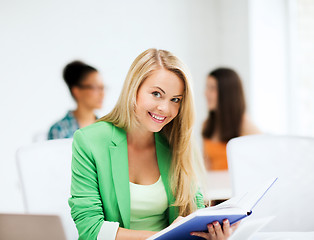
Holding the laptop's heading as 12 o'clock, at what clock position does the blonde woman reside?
The blonde woman is roughly at 1 o'clock from the laptop.

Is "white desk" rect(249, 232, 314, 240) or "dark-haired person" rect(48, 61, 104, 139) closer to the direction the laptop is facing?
the dark-haired person

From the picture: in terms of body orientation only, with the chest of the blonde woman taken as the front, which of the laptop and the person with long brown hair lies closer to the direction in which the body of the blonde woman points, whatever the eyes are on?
the laptop

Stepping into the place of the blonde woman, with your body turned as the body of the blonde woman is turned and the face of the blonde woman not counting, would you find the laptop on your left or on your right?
on your right

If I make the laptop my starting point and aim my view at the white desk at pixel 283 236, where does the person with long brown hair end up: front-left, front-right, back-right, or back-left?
front-left

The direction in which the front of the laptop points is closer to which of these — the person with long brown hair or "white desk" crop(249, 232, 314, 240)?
the person with long brown hair

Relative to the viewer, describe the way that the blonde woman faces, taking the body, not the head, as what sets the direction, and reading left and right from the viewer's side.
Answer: facing the viewer and to the right of the viewer

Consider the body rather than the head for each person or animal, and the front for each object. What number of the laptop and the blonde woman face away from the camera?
1

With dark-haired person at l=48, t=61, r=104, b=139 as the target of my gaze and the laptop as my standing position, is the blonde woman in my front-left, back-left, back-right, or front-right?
front-right

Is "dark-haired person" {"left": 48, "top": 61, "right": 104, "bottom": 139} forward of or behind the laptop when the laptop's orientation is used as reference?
forward

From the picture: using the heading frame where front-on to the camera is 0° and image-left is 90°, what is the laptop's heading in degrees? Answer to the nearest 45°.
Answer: approximately 180°

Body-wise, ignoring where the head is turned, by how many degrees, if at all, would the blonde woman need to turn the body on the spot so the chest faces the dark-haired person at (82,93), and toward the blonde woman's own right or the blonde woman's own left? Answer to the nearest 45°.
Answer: approximately 135° to the blonde woman's own left

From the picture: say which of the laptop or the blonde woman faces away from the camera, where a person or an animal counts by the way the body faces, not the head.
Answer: the laptop
